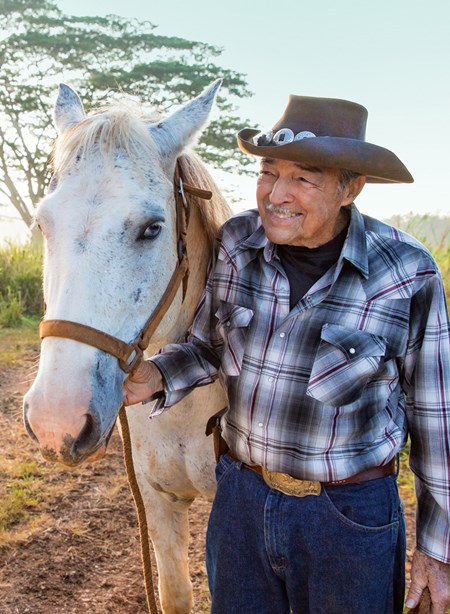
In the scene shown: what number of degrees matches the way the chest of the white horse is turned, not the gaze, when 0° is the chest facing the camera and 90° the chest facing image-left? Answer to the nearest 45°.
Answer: approximately 45°
